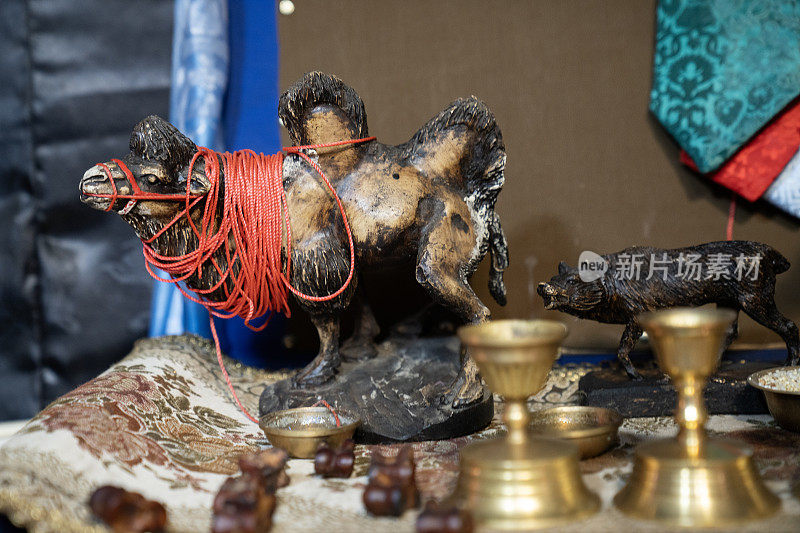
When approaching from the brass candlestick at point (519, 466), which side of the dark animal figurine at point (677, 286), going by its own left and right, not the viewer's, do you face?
left

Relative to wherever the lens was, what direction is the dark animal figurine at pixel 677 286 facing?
facing to the left of the viewer

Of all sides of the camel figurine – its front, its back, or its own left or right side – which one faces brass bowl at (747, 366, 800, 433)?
back

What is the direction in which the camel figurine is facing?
to the viewer's left

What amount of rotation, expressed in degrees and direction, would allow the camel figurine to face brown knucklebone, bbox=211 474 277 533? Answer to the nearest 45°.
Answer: approximately 90° to its left

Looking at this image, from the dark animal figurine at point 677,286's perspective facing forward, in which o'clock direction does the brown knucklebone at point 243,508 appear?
The brown knucklebone is roughly at 10 o'clock from the dark animal figurine.
